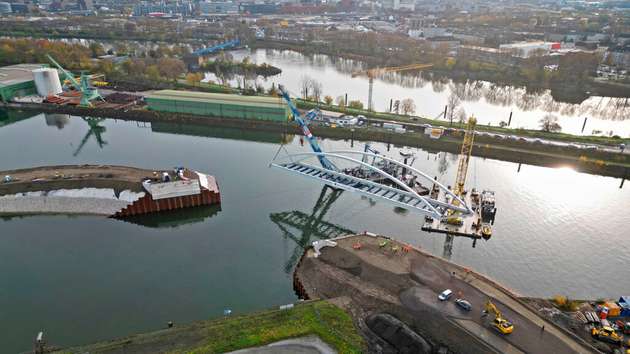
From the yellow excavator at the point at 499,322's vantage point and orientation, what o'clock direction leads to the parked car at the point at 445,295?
The parked car is roughly at 11 o'clock from the yellow excavator.

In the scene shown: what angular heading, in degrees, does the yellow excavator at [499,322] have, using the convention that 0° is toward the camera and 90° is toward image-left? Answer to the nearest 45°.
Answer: approximately 135°

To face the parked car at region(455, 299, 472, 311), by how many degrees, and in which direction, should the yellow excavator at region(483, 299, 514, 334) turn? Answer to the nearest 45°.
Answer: approximately 45° to its left

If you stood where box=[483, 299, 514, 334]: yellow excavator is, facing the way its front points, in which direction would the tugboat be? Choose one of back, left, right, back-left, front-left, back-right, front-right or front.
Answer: front-right

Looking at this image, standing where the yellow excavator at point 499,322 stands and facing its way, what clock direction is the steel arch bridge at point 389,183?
The steel arch bridge is roughly at 12 o'clock from the yellow excavator.

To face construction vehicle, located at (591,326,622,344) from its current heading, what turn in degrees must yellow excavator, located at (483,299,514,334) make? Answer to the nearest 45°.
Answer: approximately 90° to its right
